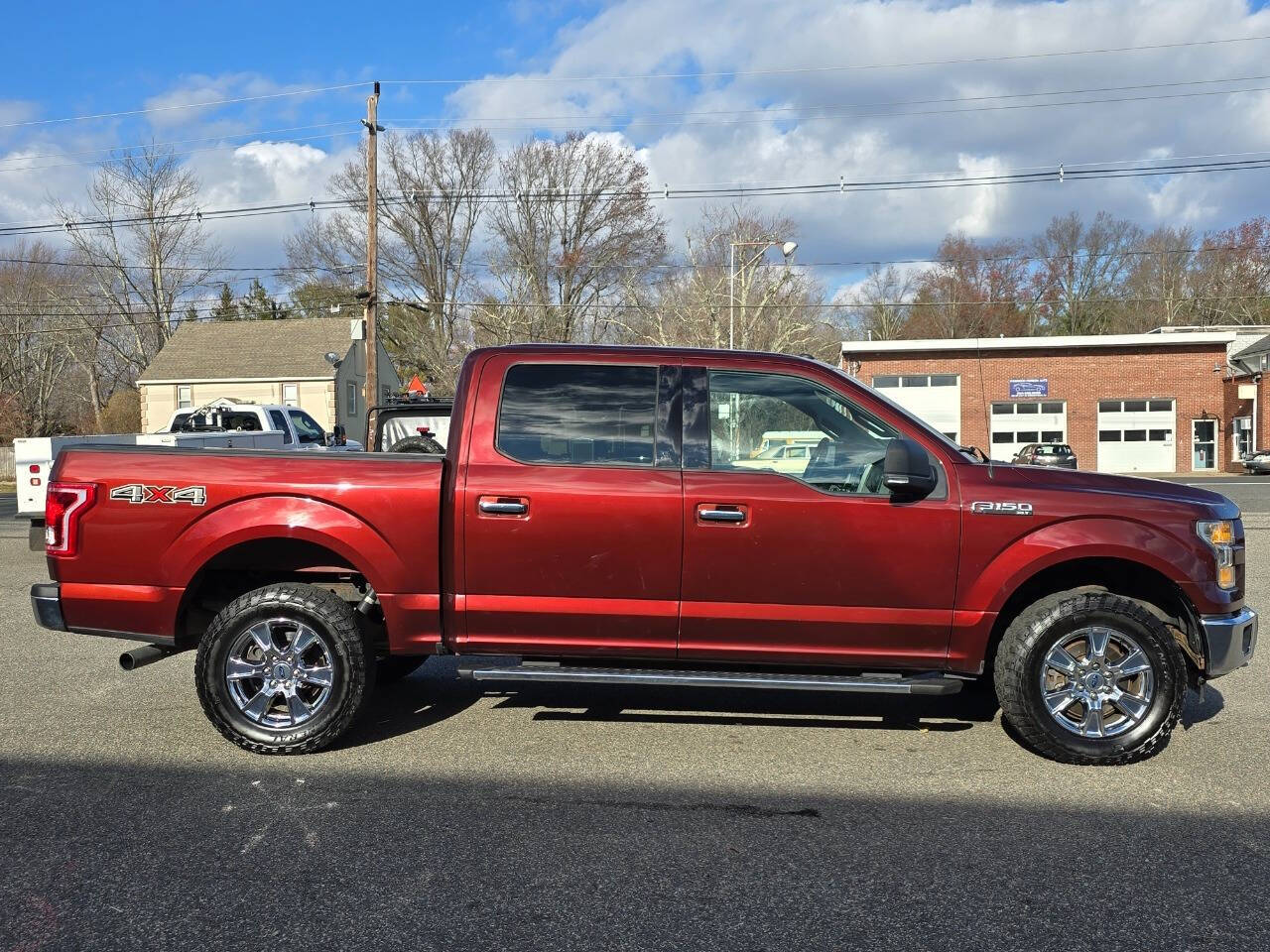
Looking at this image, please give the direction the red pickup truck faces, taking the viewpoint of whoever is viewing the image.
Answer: facing to the right of the viewer

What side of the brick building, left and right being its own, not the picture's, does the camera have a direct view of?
front

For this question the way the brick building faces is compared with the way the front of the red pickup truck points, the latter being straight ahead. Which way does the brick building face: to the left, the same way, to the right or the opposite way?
to the right

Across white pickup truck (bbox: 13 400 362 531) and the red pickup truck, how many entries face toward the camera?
0

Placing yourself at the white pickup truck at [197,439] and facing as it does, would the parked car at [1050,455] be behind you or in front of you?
in front

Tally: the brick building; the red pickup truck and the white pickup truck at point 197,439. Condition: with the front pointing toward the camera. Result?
1

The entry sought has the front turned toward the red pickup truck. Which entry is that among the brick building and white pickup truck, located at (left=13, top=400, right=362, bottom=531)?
the brick building

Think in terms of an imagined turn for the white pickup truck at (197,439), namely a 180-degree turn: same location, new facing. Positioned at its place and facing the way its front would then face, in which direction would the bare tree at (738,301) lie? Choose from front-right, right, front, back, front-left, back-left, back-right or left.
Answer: back

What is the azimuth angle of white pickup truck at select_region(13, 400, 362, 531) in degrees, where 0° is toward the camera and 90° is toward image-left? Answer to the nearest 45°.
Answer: approximately 225°

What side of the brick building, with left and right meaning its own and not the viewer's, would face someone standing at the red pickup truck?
front

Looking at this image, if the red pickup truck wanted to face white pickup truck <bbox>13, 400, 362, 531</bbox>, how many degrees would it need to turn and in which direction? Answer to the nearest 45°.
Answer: approximately 135° to its left
